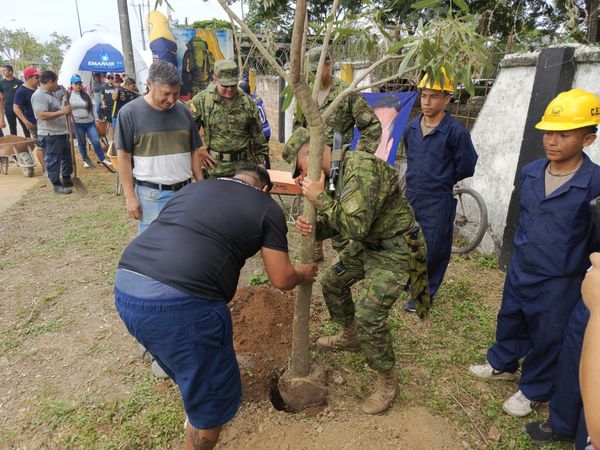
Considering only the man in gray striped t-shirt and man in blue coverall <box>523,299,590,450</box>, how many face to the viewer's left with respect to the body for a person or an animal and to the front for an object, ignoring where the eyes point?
1

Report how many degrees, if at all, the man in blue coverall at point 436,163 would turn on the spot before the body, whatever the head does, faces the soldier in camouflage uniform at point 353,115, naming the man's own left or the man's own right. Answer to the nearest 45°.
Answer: approximately 90° to the man's own right

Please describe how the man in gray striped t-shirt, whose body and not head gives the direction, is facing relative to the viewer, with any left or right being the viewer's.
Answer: facing the viewer and to the right of the viewer

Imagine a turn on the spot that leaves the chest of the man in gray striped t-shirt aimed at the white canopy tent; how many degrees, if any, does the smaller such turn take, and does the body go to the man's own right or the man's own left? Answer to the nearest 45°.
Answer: approximately 135° to the man's own left

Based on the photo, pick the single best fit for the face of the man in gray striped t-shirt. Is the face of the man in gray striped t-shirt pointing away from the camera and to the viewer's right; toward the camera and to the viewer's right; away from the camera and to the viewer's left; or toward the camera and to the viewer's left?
toward the camera and to the viewer's right

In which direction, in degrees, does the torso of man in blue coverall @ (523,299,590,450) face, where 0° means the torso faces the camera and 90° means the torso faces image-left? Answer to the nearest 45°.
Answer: approximately 90°

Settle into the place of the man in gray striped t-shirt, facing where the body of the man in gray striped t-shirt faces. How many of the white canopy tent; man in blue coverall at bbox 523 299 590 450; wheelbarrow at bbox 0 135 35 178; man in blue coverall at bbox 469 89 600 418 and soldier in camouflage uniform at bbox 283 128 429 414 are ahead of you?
3

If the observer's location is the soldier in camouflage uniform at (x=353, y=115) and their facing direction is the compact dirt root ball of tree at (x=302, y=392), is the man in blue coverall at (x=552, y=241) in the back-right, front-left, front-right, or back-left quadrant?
front-left

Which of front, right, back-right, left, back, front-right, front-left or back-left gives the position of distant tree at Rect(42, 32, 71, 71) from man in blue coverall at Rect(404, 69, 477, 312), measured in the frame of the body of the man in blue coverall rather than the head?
right

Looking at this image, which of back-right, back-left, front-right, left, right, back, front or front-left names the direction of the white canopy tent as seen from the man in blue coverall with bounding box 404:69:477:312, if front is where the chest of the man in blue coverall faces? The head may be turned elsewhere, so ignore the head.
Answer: right

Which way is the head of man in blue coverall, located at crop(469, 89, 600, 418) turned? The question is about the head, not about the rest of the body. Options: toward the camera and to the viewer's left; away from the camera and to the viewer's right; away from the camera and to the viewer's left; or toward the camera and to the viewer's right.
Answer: toward the camera and to the viewer's left

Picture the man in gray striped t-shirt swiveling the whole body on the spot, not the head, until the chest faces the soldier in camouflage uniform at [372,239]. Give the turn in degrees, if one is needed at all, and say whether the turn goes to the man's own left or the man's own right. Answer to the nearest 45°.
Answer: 0° — they already face them

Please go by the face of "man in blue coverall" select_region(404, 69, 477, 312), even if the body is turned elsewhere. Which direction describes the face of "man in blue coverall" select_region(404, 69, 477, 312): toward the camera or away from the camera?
toward the camera

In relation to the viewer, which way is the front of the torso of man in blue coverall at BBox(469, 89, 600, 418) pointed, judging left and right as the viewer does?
facing the viewer and to the left of the viewer

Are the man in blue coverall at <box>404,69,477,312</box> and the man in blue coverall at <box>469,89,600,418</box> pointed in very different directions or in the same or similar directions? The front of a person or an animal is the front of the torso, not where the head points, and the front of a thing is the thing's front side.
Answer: same or similar directions
